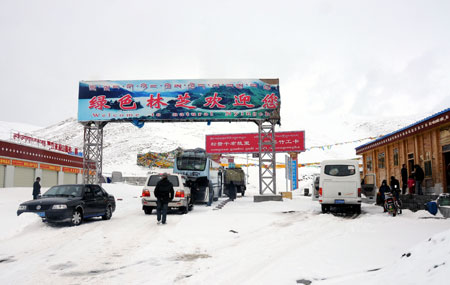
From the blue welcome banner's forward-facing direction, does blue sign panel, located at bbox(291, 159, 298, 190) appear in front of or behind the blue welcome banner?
behind

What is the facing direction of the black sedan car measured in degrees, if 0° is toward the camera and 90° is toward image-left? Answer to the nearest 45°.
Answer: approximately 45°
